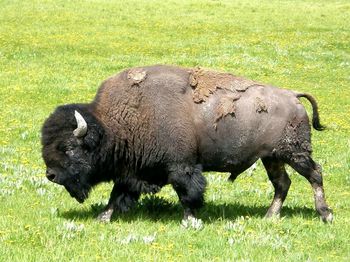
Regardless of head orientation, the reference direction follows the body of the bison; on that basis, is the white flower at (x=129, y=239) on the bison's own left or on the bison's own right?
on the bison's own left

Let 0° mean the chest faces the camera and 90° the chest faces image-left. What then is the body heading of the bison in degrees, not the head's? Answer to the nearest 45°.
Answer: approximately 90°
